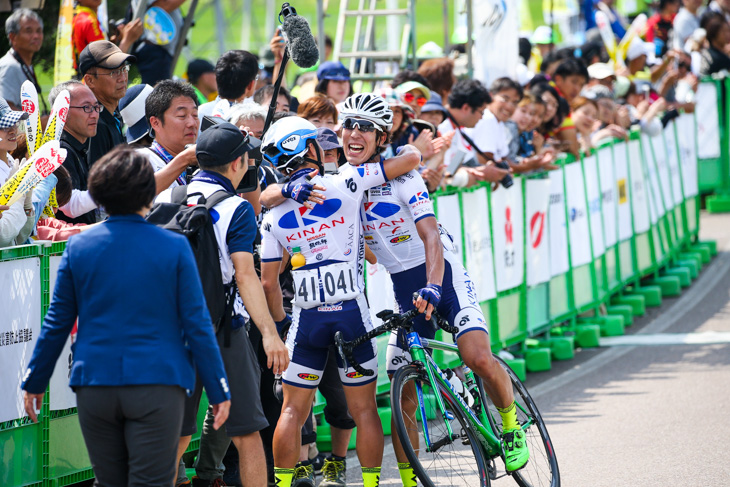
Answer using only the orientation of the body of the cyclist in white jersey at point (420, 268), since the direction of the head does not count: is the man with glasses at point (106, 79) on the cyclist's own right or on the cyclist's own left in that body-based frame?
on the cyclist's own right

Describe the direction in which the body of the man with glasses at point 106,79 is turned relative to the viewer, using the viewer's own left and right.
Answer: facing the viewer and to the right of the viewer

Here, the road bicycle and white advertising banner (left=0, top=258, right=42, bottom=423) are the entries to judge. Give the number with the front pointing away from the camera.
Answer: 0

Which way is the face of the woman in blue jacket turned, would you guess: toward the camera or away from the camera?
away from the camera

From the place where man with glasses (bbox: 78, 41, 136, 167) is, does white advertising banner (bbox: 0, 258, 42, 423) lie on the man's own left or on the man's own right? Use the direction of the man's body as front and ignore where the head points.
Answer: on the man's own right

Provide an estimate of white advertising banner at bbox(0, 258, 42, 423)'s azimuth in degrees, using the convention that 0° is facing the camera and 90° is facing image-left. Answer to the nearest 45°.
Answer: approximately 315°

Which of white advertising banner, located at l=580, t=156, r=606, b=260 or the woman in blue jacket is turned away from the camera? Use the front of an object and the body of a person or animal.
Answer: the woman in blue jacket

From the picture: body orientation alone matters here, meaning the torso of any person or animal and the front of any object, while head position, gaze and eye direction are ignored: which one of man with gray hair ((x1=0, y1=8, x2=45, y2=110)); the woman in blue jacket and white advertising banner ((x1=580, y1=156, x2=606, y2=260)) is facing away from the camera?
the woman in blue jacket

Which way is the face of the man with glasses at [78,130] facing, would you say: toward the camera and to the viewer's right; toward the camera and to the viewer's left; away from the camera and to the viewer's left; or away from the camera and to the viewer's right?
toward the camera and to the viewer's right

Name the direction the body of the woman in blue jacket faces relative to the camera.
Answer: away from the camera

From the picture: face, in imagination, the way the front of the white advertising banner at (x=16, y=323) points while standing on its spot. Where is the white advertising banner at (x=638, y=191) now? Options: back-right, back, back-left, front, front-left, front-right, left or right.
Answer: left

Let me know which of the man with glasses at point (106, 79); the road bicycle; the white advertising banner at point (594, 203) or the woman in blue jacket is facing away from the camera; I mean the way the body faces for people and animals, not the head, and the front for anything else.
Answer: the woman in blue jacket

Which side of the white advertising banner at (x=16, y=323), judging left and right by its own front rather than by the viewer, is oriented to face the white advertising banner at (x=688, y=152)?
left
